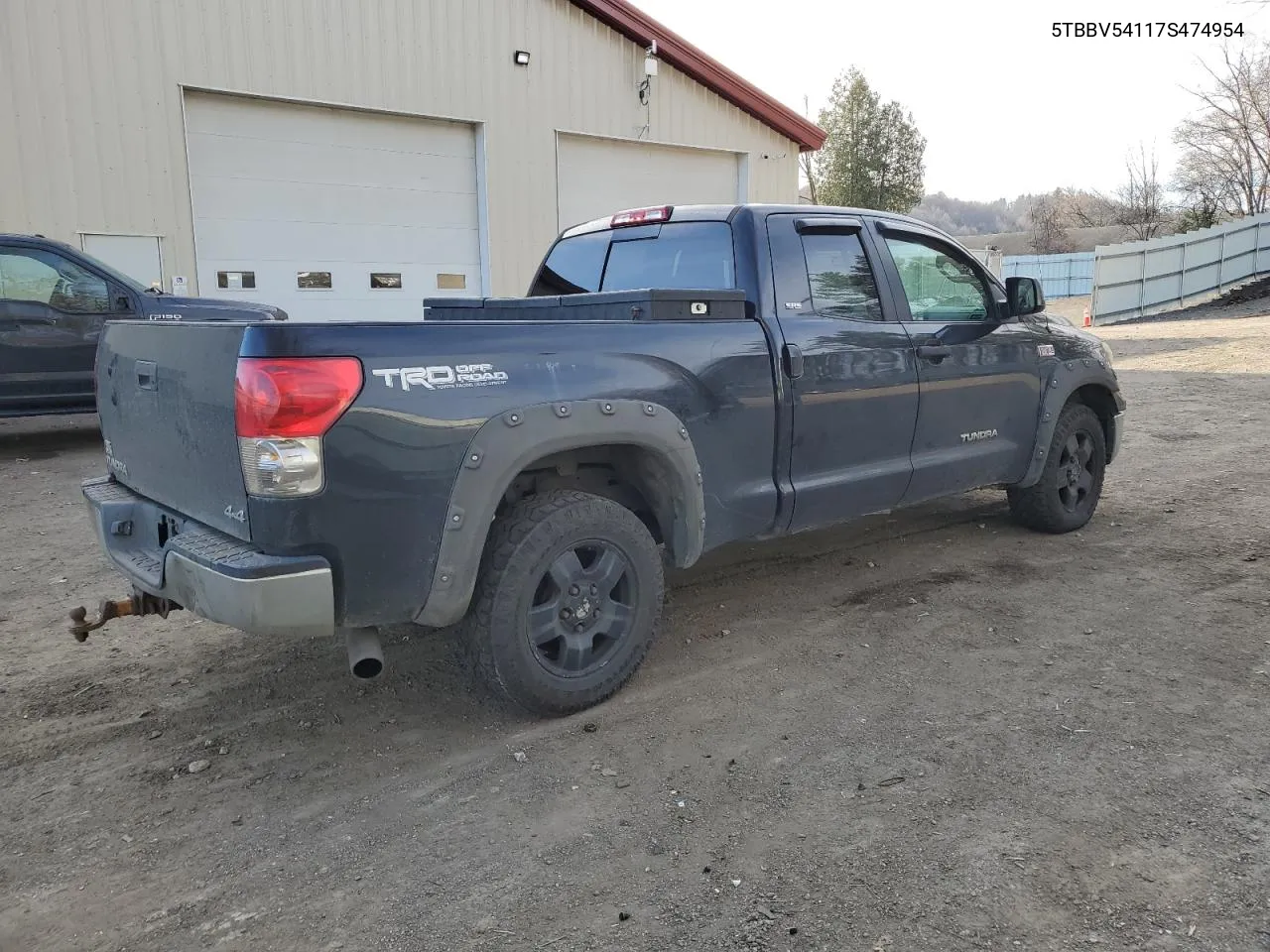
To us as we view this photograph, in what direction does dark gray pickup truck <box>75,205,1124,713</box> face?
facing away from the viewer and to the right of the viewer

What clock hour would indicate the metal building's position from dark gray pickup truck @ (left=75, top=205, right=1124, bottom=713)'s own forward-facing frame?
The metal building is roughly at 10 o'clock from the dark gray pickup truck.

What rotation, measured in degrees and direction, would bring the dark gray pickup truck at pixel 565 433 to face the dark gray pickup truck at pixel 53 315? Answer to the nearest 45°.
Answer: approximately 90° to its left

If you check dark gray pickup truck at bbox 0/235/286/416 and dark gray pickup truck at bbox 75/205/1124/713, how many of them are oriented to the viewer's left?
0

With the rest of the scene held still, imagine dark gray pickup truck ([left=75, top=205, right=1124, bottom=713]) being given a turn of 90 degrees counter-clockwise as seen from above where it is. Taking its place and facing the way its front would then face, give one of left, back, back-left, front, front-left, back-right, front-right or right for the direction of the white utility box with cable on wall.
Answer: front-right

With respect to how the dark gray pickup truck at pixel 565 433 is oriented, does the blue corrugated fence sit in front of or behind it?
in front

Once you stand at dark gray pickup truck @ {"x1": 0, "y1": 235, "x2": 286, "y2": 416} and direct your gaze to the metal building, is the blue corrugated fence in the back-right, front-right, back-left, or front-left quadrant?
front-right

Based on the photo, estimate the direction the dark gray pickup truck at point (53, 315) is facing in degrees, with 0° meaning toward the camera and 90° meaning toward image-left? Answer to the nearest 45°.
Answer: approximately 270°
